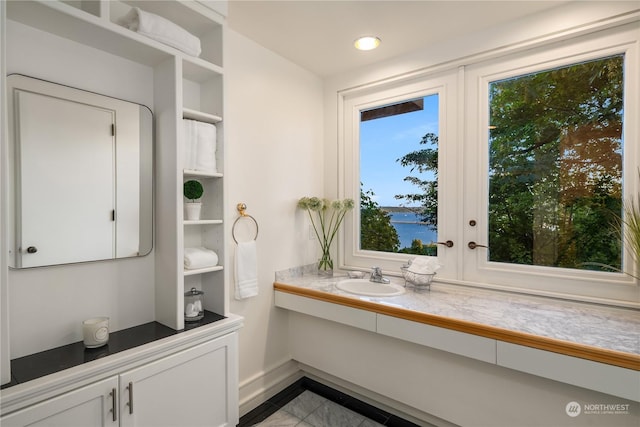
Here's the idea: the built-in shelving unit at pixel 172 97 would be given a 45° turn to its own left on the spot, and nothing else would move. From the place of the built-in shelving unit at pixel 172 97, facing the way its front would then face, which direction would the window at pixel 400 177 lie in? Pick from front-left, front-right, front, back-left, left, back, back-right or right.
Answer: front

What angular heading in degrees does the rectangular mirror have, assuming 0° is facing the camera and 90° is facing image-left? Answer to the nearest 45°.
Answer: approximately 315°

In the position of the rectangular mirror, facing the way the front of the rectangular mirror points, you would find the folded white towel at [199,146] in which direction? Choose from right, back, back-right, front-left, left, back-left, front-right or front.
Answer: front-left

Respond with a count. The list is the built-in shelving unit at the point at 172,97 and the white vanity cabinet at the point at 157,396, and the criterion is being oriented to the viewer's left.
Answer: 0

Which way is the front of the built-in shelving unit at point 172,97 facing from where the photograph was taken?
facing the viewer and to the right of the viewer

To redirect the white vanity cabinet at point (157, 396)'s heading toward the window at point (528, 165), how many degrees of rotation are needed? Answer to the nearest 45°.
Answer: approximately 45° to its left

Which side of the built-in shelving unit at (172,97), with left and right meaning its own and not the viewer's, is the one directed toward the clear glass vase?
left

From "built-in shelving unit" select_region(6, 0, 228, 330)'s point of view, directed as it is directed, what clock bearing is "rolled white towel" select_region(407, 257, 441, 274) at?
The rolled white towel is roughly at 11 o'clock from the built-in shelving unit.
